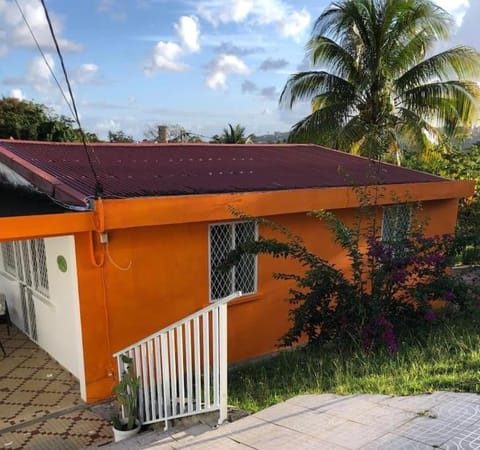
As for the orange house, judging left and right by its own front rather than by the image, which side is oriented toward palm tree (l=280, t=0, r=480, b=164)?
back

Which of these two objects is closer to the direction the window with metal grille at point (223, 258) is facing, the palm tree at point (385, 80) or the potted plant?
the potted plant

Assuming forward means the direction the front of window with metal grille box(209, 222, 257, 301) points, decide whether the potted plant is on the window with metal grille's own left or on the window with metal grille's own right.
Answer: on the window with metal grille's own right

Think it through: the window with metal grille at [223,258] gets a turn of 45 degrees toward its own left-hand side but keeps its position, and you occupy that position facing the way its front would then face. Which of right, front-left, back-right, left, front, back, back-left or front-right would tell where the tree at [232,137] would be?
left

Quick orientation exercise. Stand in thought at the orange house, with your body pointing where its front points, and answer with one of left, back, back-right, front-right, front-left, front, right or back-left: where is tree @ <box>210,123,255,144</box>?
back-right

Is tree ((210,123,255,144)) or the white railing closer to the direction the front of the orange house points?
the white railing

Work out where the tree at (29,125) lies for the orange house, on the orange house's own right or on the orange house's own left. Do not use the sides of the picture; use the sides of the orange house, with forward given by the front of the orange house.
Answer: on the orange house's own right

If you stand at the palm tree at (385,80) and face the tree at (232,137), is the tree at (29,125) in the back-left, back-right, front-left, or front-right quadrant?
front-left

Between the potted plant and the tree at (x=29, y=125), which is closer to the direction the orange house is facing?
the potted plant

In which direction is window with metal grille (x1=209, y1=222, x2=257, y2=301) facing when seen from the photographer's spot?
facing the viewer and to the right of the viewer

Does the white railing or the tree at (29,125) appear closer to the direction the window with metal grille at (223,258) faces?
the white railing
